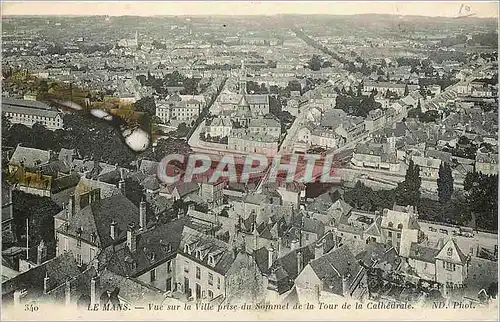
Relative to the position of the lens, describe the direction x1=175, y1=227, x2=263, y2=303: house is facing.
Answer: facing the viewer and to the left of the viewer

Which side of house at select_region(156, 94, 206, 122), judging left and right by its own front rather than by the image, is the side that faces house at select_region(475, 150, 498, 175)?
left

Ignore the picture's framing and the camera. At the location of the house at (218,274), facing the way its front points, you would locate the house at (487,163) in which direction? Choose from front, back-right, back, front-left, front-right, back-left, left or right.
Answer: back-left

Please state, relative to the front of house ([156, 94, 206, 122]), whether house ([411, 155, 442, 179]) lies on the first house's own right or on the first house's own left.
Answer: on the first house's own left

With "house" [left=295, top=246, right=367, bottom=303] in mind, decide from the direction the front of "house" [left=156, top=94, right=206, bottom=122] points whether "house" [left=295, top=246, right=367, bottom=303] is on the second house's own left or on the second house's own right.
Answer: on the second house's own left

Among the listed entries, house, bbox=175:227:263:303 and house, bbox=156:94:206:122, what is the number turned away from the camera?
0

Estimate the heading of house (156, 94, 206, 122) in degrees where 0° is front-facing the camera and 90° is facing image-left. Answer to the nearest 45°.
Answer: approximately 0°

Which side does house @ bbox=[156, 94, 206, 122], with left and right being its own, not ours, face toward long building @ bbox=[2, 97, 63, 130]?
right
